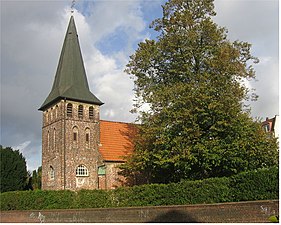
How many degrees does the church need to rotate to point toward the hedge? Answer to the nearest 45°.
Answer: approximately 45° to its left

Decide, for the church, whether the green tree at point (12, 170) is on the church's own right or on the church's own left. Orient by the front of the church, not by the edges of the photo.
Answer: on the church's own right

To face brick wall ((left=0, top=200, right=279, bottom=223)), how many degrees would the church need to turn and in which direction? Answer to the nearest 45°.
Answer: approximately 45° to its left

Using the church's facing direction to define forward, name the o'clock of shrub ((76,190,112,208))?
The shrub is roughly at 10 o'clock from the church.

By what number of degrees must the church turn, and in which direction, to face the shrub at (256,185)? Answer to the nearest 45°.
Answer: approximately 90° to its left
